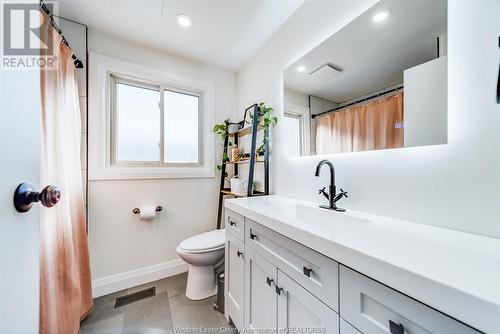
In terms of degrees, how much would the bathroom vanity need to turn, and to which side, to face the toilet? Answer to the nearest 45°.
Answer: approximately 45° to its right

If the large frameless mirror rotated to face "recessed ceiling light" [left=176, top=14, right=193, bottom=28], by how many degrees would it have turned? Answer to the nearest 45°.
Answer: approximately 45° to its right

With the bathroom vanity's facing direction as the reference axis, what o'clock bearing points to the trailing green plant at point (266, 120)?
The trailing green plant is roughly at 3 o'clock from the bathroom vanity.

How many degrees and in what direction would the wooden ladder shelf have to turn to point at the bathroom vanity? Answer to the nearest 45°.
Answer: approximately 45° to its left

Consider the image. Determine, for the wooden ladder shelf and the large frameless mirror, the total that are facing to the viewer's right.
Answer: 0

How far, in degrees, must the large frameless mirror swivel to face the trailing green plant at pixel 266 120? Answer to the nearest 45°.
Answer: approximately 45° to its right

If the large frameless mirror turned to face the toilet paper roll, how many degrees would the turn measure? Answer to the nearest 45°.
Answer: approximately 45° to its right

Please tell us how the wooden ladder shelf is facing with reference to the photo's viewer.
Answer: facing the viewer and to the left of the viewer

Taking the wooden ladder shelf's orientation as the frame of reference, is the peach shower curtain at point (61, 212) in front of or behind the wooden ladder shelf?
in front

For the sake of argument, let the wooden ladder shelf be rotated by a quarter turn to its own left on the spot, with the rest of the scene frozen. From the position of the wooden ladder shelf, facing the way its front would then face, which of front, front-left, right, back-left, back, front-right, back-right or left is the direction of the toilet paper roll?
back-right
